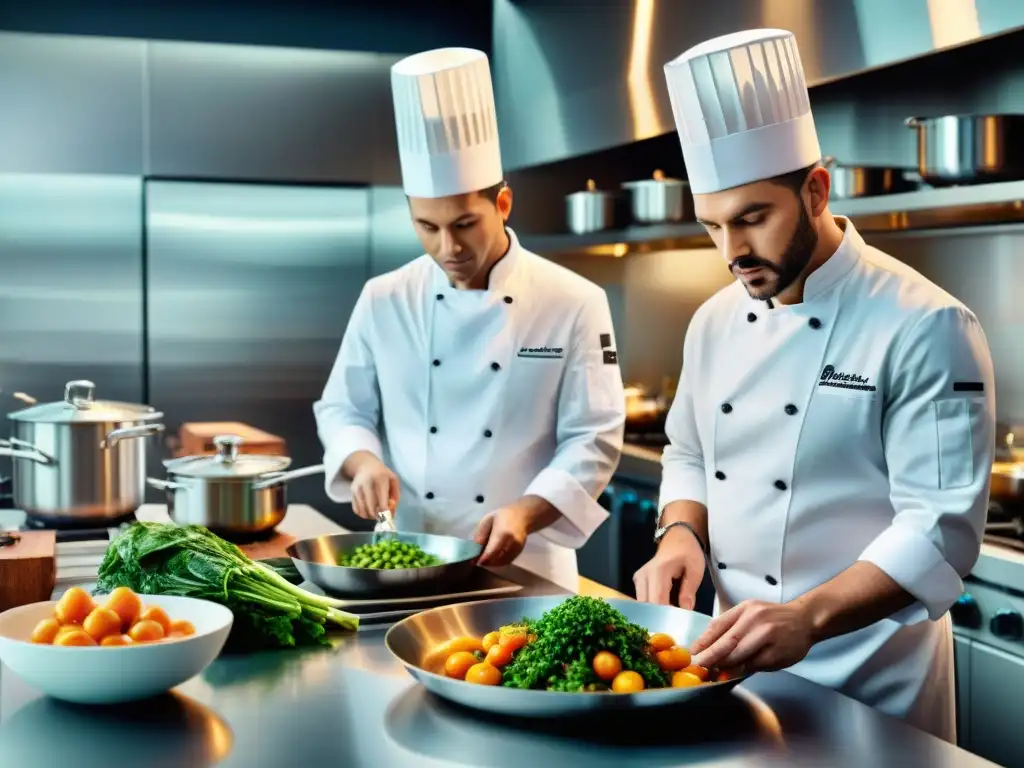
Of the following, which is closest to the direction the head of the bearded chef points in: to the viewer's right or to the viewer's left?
to the viewer's left

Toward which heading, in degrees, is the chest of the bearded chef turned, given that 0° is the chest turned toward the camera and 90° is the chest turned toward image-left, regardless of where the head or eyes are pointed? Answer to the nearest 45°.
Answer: approximately 45°

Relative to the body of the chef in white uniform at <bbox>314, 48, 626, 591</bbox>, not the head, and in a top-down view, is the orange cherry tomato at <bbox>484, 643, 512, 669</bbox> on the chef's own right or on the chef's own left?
on the chef's own left

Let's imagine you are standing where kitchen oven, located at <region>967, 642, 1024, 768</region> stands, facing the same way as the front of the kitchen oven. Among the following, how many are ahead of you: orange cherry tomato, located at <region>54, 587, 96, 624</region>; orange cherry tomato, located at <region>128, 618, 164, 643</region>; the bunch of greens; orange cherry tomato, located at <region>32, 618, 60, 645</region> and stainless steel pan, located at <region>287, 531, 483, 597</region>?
5

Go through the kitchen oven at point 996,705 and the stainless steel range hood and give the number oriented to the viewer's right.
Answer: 0

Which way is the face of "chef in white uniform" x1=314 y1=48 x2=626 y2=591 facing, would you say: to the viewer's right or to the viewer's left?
to the viewer's left

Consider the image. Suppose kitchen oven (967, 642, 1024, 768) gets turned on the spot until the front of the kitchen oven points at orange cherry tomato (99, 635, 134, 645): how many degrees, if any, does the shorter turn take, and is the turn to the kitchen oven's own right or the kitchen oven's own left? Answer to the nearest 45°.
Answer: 0° — it already faces it

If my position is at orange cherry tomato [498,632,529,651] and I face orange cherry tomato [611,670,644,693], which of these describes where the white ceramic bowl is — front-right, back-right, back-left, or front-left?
back-right

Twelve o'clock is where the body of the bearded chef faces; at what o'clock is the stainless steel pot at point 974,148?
The stainless steel pot is roughly at 5 o'clock from the bearded chef.

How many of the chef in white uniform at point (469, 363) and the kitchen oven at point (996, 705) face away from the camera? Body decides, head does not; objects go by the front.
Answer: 0

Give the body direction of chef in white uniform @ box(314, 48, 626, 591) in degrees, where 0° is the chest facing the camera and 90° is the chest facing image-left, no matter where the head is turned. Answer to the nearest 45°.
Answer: approximately 45°
